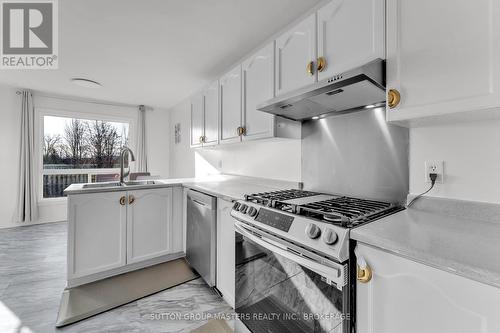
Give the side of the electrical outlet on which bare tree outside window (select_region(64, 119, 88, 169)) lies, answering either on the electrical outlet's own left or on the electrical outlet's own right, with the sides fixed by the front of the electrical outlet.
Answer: on the electrical outlet's own right

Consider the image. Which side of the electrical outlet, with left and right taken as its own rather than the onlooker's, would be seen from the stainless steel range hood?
right

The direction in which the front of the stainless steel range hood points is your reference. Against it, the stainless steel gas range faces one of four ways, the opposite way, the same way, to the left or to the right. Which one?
the same way

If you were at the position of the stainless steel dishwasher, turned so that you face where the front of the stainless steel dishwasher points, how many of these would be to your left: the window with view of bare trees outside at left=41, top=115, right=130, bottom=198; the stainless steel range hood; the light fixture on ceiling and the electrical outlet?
2

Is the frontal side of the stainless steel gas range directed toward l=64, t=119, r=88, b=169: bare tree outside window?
no

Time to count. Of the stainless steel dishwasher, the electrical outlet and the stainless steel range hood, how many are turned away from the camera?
0

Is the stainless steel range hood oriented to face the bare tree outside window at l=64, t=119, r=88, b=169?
no

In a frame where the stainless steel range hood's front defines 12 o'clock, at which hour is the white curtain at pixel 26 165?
The white curtain is roughly at 2 o'clock from the stainless steel range hood.

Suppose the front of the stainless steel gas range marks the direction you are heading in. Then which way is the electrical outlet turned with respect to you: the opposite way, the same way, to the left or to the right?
the same way

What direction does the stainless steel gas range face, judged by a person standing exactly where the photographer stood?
facing the viewer and to the left of the viewer

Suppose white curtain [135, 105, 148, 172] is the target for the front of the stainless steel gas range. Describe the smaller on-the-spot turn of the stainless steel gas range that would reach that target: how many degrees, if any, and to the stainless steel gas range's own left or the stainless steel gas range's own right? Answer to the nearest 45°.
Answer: approximately 90° to the stainless steel gas range's own right

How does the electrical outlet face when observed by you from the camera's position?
facing the viewer
